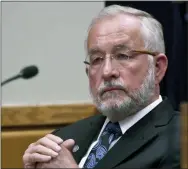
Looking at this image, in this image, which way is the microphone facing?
to the viewer's right

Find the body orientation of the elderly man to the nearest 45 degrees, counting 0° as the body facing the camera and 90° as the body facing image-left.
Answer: approximately 45°
